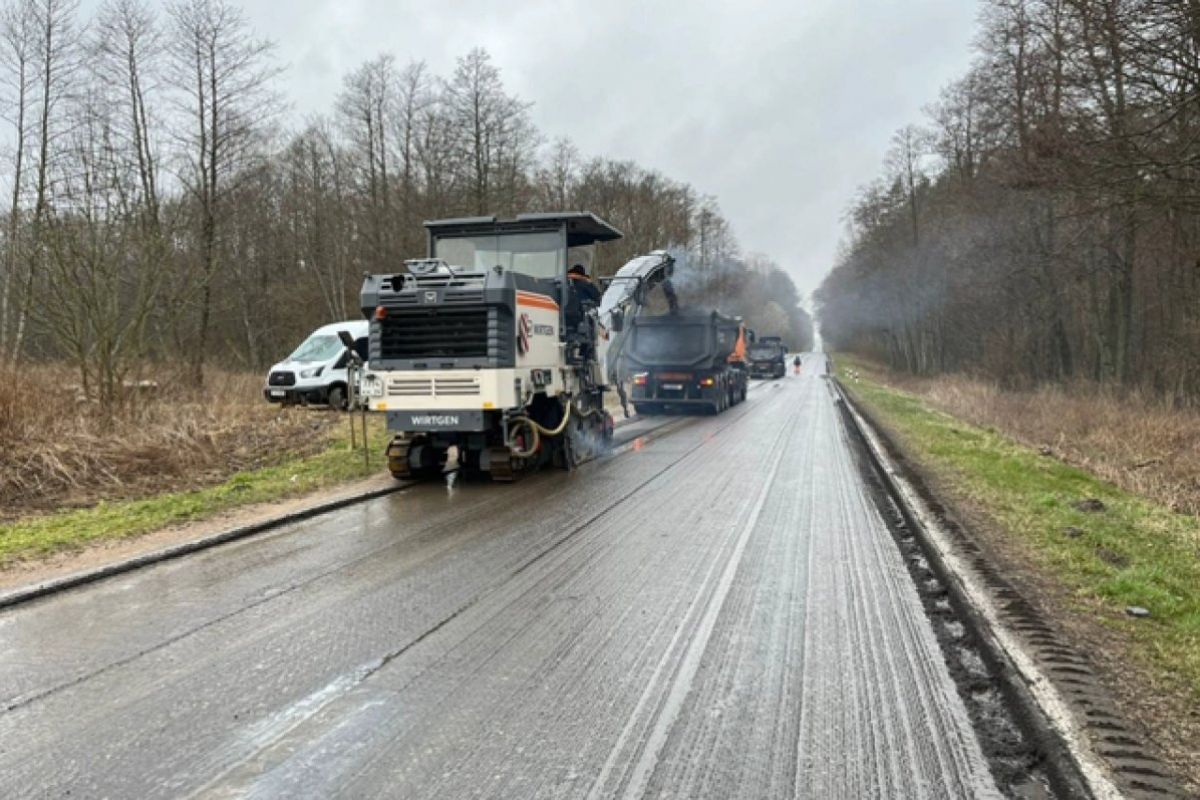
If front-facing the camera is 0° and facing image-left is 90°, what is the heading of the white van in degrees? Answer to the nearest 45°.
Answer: approximately 45°

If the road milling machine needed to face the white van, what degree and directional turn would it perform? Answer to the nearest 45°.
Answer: approximately 90° to its left

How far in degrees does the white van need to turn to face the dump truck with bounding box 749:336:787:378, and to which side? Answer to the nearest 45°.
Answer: approximately 180°

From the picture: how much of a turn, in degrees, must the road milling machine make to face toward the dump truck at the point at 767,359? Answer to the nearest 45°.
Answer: approximately 45° to its left

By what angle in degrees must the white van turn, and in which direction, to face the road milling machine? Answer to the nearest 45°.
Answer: approximately 45° to its left

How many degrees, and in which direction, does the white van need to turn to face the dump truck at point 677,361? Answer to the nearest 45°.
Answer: approximately 135° to its left

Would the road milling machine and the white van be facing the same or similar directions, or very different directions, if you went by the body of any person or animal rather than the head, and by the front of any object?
very different directions

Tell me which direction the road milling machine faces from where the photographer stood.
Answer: facing away from the viewer and to the right of the viewer

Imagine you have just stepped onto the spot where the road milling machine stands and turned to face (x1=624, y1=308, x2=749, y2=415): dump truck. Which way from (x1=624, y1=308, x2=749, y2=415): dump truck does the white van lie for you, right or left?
left

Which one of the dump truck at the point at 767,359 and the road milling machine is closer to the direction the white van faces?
the road milling machine

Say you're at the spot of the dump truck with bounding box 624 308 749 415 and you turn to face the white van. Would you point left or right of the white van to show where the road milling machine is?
left
